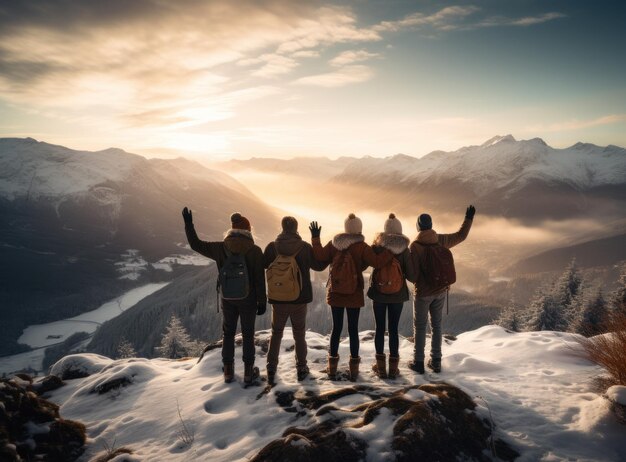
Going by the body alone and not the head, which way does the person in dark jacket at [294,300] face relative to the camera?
away from the camera

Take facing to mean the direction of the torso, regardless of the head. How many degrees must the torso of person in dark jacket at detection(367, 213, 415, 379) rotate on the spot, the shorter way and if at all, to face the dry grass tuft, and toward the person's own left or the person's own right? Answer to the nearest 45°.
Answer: approximately 90° to the person's own right

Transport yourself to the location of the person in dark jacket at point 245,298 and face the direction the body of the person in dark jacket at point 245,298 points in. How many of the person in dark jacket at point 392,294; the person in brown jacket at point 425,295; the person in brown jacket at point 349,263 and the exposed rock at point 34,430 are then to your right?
3

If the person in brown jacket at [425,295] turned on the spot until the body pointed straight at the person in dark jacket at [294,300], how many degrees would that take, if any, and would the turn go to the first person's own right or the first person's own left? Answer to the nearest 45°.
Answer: approximately 90° to the first person's own left

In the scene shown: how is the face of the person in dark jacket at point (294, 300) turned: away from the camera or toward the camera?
away from the camera

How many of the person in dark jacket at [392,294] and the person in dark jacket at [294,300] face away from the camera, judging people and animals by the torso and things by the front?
2

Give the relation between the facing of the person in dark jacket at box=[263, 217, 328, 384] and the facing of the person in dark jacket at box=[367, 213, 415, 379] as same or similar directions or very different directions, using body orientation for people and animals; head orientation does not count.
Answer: same or similar directions

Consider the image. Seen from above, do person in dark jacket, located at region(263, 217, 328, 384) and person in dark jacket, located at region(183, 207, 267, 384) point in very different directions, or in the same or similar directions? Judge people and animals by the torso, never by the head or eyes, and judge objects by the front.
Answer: same or similar directions

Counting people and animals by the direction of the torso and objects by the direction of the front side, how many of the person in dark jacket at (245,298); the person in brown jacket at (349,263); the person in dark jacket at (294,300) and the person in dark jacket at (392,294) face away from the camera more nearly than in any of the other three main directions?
4

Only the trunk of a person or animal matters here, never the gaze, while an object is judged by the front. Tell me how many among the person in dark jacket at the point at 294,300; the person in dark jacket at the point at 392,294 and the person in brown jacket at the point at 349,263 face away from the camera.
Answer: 3

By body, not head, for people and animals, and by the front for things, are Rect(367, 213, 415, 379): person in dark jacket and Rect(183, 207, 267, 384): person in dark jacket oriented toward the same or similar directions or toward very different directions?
same or similar directions

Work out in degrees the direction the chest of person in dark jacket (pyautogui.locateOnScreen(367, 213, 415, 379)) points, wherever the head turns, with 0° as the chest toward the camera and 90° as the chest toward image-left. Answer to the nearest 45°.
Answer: approximately 180°

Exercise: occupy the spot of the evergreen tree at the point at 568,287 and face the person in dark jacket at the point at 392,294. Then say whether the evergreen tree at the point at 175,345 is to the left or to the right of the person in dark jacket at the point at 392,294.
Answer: right

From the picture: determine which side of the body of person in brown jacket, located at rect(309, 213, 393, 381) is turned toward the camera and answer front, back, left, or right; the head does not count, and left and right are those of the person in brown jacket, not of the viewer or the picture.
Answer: back

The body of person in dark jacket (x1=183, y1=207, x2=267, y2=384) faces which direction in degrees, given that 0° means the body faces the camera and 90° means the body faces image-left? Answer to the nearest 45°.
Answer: approximately 180°
